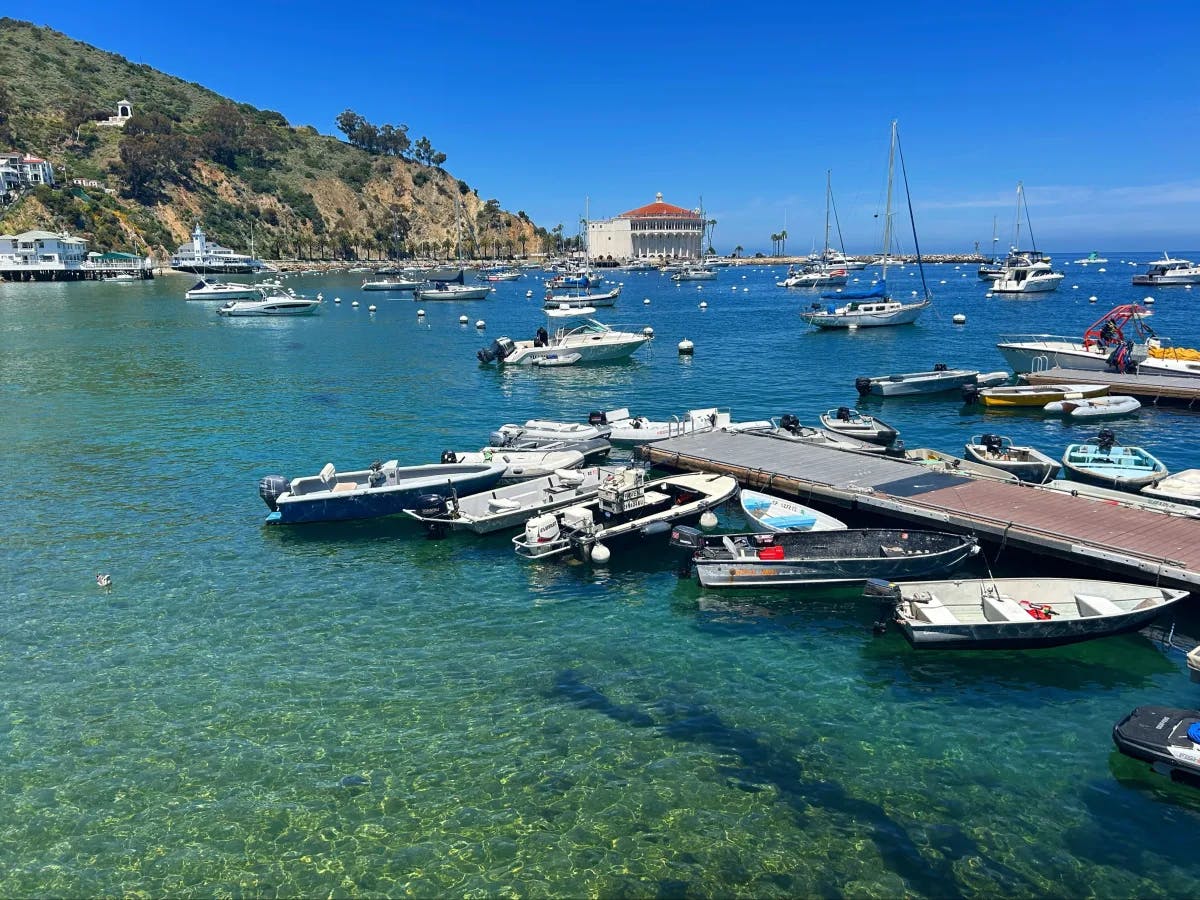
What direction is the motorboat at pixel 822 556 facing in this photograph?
to the viewer's right

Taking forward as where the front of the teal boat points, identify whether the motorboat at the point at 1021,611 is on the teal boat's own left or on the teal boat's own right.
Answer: on the teal boat's own right

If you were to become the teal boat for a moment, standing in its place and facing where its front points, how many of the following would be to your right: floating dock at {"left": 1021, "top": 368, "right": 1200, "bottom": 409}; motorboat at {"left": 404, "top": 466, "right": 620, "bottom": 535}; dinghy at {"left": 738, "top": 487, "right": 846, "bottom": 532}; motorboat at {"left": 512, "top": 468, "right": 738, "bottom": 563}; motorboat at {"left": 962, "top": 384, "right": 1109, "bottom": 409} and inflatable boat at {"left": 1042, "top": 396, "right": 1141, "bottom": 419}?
3

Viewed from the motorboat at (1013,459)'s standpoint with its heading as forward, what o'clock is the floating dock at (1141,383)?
The floating dock is roughly at 8 o'clock from the motorboat.

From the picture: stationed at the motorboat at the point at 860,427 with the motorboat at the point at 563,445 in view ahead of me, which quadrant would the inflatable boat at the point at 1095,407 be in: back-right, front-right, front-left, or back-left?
back-right

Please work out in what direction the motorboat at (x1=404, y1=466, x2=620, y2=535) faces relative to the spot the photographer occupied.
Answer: facing away from the viewer and to the right of the viewer

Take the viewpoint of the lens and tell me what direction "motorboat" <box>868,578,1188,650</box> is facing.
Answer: facing to the right of the viewer

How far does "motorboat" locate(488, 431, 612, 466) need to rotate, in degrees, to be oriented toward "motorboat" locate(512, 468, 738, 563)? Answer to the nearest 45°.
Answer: approximately 90° to its right

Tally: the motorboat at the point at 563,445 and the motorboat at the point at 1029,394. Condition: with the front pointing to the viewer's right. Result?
2

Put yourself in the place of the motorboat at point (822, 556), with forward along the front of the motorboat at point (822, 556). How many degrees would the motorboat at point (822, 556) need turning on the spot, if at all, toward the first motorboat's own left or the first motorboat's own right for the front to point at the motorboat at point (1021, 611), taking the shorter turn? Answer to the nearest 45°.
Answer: approximately 45° to the first motorboat's own right

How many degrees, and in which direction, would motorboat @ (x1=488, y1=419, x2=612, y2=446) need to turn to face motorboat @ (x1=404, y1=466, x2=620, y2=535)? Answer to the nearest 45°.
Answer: approximately 90° to its right

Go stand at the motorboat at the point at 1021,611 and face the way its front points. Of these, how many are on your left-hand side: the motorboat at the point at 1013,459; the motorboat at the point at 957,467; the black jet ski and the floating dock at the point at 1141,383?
3

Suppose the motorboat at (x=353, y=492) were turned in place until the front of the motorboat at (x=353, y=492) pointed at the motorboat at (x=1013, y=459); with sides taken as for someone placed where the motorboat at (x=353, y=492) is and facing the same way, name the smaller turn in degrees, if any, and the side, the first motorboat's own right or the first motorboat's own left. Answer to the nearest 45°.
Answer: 0° — it already faces it

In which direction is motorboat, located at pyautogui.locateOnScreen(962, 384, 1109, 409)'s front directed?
to the viewer's right

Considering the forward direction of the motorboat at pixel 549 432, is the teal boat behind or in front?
in front
